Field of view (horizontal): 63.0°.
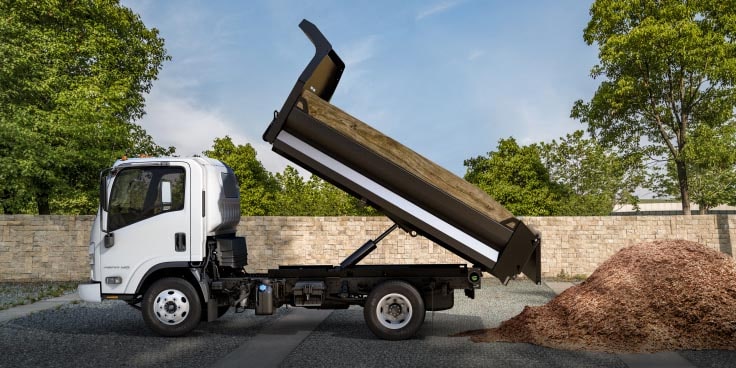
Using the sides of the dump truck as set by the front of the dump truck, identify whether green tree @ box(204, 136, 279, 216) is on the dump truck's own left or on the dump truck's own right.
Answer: on the dump truck's own right

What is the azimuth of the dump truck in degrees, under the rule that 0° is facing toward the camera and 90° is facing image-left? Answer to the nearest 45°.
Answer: approximately 90°

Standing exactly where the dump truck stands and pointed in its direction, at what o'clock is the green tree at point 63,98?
The green tree is roughly at 2 o'clock from the dump truck.

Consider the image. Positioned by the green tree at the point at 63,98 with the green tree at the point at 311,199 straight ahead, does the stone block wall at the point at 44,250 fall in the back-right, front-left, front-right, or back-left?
back-right

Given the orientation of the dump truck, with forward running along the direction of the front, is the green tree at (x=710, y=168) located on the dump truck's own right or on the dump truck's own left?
on the dump truck's own right

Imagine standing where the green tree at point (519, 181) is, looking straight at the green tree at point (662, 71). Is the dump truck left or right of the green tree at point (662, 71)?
right

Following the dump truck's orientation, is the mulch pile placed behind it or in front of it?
behind

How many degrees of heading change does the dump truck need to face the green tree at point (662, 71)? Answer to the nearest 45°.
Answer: approximately 135° to its right

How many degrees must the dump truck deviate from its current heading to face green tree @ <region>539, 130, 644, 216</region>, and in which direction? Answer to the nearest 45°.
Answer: approximately 135° to its right

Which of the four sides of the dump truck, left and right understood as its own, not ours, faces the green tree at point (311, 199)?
right
